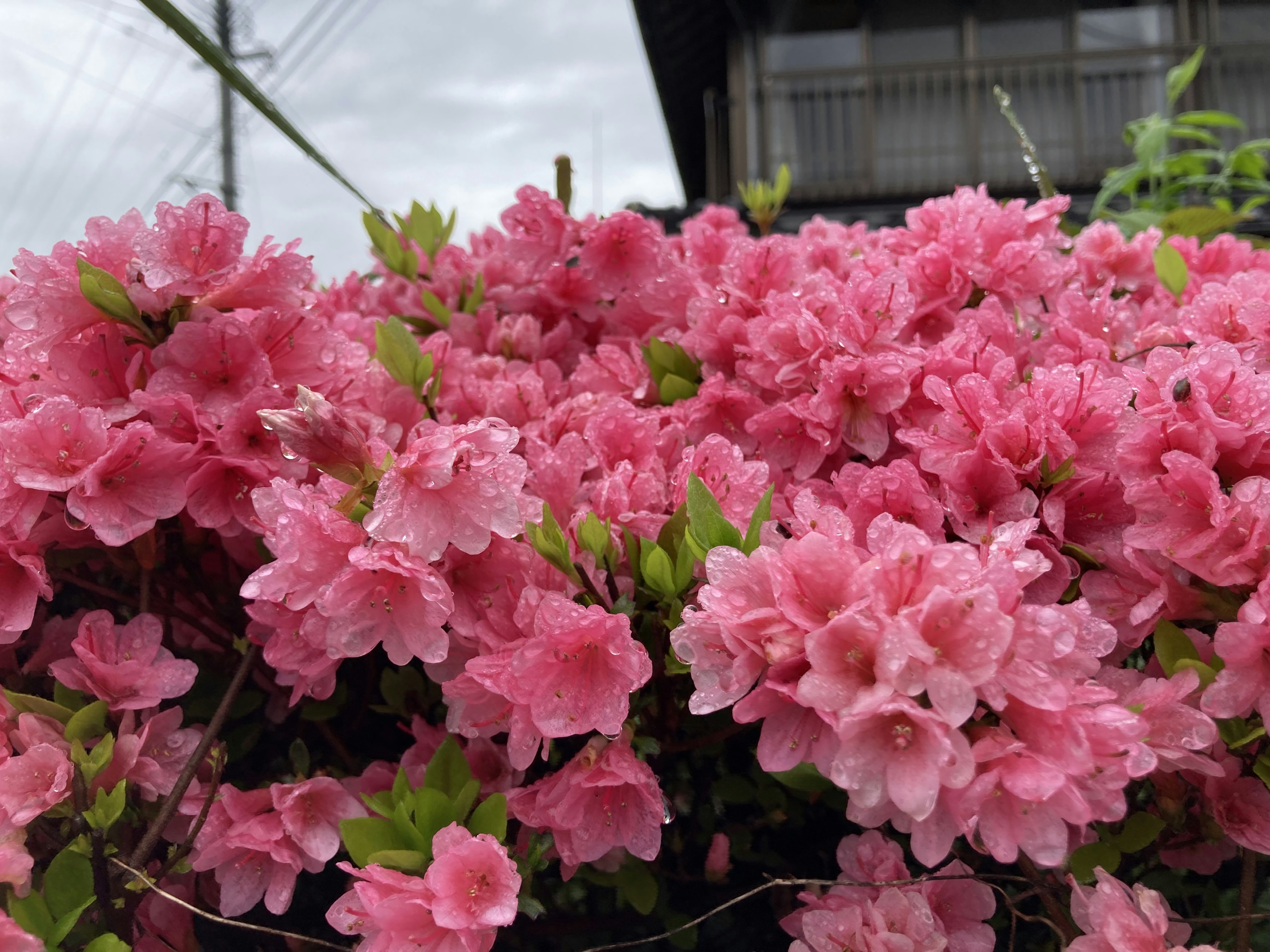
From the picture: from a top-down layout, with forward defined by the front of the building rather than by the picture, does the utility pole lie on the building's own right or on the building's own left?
on the building's own right

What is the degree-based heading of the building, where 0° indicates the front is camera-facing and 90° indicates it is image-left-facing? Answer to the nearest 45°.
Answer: approximately 0°

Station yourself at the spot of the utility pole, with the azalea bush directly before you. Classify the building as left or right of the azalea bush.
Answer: left

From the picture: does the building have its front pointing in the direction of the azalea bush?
yes

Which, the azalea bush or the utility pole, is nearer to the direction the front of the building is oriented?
the azalea bush
